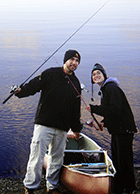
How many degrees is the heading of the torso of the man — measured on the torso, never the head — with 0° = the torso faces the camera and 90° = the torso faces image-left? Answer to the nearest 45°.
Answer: approximately 315°

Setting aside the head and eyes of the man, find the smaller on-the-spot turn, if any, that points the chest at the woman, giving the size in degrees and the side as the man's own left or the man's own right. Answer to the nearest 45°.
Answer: approximately 45° to the man's own left
